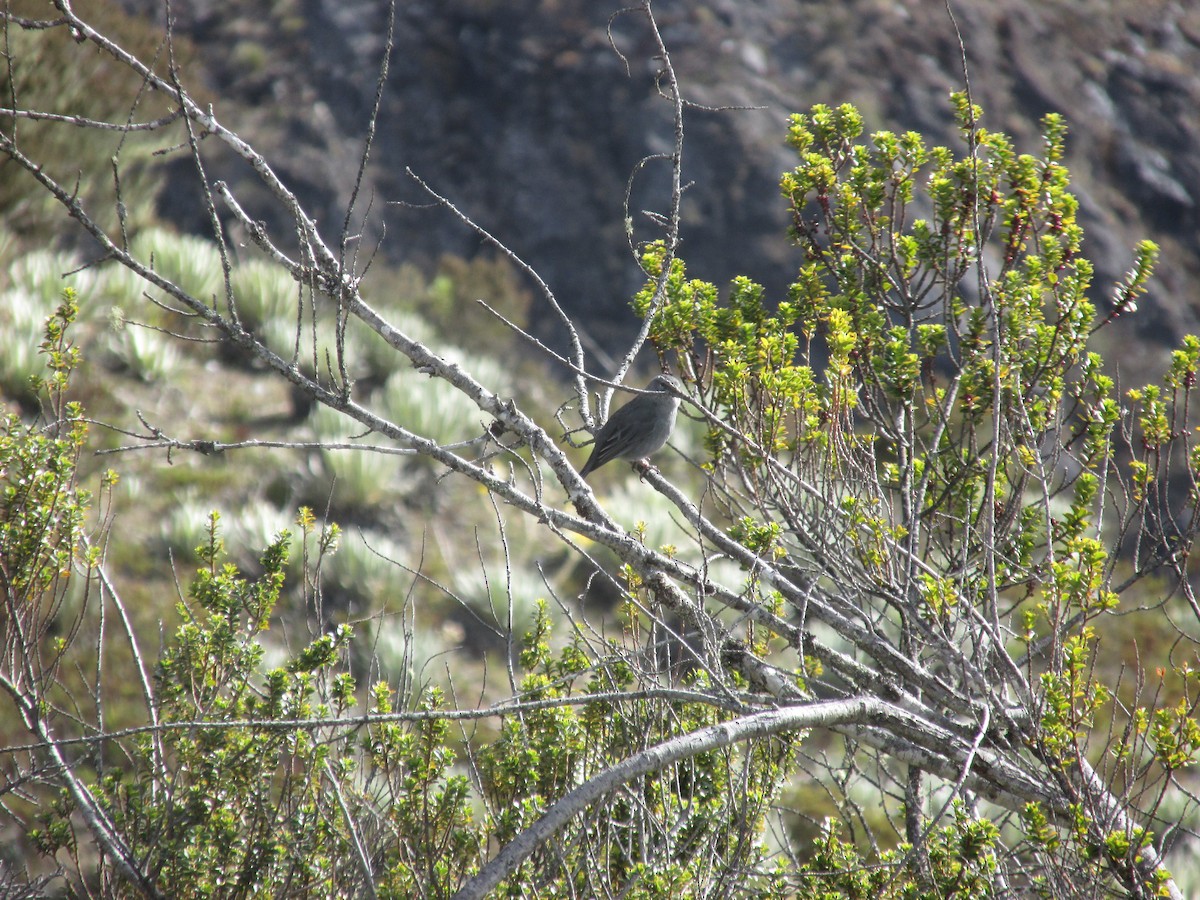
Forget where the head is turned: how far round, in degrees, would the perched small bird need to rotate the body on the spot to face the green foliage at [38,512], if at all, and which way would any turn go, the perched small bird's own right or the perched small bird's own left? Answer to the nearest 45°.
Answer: approximately 135° to the perched small bird's own right

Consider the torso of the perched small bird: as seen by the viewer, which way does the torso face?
to the viewer's right
